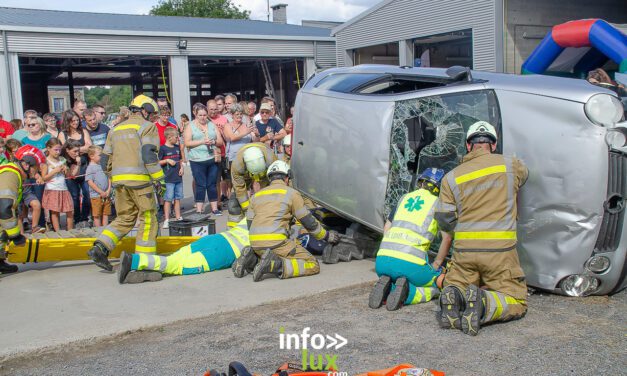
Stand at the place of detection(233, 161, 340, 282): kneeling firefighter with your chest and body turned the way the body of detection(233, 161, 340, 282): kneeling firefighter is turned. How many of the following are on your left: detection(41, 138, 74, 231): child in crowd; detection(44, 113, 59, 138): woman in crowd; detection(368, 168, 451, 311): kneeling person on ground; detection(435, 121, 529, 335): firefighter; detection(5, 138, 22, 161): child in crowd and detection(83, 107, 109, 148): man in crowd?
4

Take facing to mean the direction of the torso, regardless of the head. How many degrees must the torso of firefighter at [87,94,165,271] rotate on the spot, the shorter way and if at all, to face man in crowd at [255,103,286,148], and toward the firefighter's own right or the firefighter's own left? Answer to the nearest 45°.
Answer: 0° — they already face them

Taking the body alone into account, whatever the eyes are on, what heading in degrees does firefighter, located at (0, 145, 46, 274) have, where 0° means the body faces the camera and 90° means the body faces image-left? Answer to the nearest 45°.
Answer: approximately 270°

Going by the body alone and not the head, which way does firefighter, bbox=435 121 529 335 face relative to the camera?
away from the camera

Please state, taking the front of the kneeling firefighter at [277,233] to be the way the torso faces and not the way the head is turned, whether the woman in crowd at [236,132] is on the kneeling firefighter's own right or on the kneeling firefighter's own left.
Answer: on the kneeling firefighter's own left

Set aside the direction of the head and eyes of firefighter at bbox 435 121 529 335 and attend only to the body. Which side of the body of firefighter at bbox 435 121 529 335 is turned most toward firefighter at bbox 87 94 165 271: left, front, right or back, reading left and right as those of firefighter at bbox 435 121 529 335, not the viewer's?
left

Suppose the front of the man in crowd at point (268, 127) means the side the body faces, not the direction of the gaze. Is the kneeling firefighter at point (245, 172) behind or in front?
in front

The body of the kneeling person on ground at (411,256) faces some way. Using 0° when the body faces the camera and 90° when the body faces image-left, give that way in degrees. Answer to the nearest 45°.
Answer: approximately 225°

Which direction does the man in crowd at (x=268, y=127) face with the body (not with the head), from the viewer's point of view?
toward the camera

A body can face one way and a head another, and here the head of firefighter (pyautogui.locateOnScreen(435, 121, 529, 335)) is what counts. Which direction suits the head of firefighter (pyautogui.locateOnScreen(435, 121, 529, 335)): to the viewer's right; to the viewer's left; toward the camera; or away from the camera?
away from the camera

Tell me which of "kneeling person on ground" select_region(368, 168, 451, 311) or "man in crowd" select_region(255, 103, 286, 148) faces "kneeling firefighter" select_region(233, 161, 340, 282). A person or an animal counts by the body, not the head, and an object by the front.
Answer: the man in crowd

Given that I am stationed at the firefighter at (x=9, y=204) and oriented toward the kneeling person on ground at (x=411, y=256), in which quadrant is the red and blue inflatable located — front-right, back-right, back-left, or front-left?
front-left
